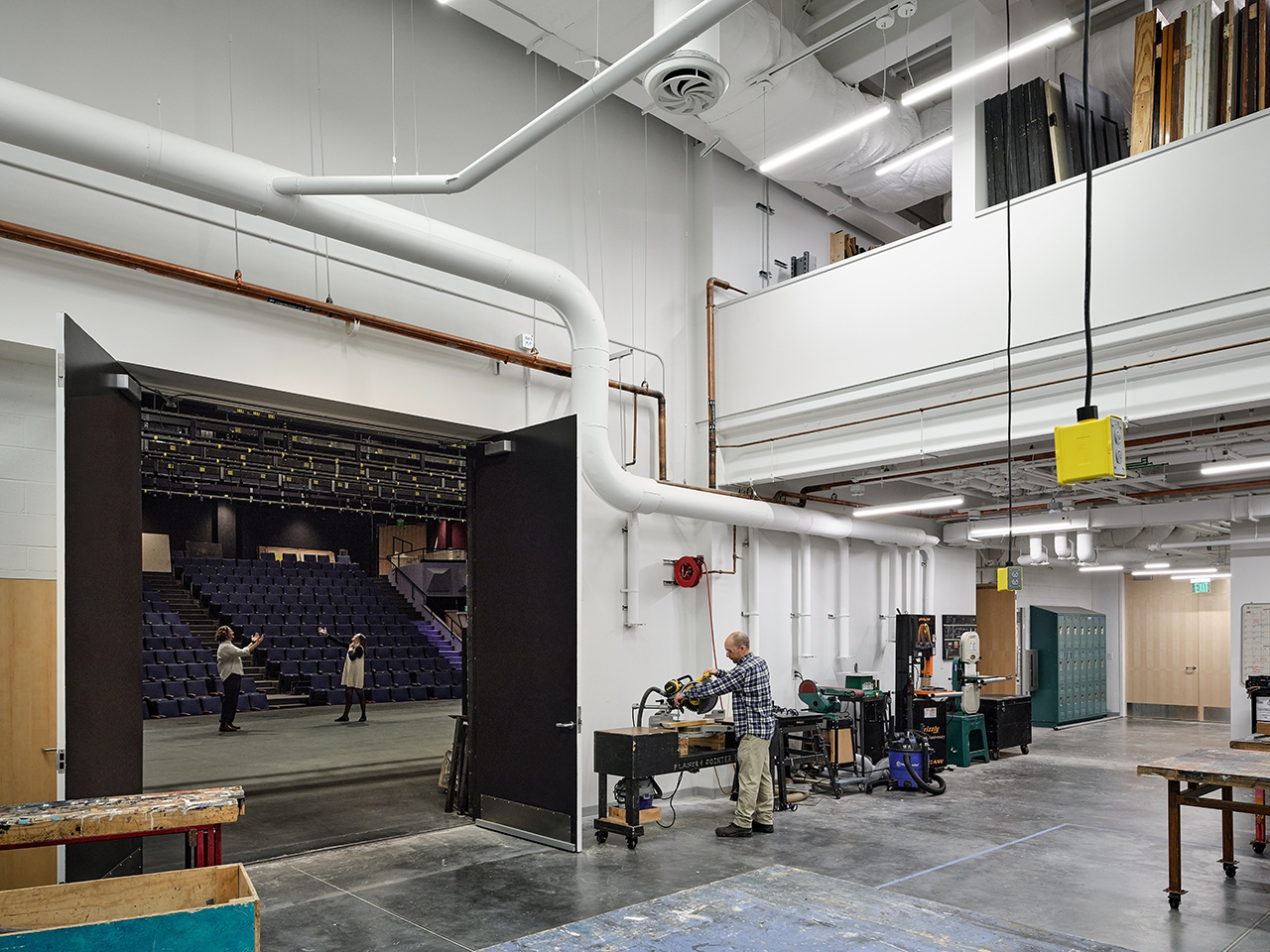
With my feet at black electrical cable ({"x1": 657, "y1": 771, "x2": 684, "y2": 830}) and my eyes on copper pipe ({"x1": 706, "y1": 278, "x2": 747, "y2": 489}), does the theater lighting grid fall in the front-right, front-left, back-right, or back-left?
front-left

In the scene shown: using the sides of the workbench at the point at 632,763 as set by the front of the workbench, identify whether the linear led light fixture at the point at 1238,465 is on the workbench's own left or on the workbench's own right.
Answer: on the workbench's own left

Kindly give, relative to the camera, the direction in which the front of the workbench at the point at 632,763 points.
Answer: facing the viewer and to the right of the viewer

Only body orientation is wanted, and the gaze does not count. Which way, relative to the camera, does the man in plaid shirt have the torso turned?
to the viewer's left

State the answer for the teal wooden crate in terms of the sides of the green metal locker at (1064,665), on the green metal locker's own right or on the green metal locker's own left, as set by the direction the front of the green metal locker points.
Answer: on the green metal locker's own right

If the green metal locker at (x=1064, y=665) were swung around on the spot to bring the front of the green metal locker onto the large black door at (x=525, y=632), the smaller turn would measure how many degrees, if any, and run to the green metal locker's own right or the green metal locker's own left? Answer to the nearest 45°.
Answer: approximately 45° to the green metal locker's own right

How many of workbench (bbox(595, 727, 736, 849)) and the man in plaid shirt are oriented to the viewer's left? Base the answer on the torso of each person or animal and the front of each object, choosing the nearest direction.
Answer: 1

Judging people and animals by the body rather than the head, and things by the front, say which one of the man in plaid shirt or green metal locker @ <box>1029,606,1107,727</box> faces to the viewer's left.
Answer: the man in plaid shirt

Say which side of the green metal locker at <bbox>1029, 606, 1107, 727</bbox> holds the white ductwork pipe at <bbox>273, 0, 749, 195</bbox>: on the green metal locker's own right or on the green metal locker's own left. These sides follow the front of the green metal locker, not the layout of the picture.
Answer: on the green metal locker's own right

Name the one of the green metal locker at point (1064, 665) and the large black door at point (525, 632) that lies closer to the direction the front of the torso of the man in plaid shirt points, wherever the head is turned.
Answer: the large black door

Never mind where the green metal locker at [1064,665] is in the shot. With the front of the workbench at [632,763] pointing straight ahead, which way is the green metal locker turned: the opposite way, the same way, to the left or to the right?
the same way

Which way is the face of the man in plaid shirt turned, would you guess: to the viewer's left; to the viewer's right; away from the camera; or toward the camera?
to the viewer's left

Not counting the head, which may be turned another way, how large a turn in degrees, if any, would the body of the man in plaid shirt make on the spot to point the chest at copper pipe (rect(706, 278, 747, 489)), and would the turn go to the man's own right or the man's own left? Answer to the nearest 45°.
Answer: approximately 90° to the man's own right

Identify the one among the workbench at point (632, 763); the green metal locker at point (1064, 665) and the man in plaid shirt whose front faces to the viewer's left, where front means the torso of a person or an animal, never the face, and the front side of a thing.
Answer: the man in plaid shirt
